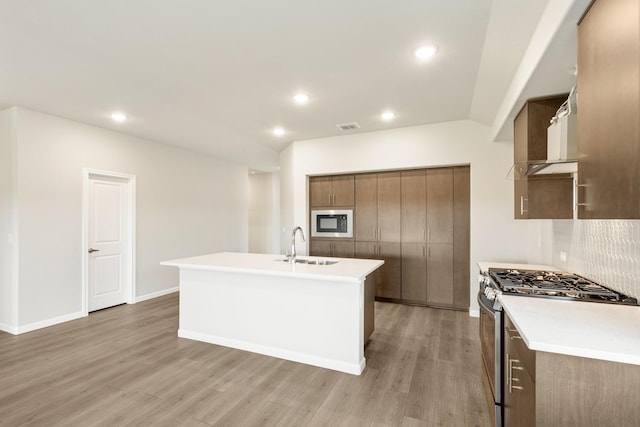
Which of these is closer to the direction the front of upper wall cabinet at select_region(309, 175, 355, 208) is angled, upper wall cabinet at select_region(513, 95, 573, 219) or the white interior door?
the upper wall cabinet

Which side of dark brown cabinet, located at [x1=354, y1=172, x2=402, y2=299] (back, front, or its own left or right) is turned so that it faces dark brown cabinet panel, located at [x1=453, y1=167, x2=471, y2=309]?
left

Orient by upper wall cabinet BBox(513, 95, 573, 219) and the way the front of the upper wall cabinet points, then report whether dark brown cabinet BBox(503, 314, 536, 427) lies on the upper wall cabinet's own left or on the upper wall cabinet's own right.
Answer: on the upper wall cabinet's own left

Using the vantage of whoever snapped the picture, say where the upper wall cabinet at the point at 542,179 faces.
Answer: facing to the left of the viewer

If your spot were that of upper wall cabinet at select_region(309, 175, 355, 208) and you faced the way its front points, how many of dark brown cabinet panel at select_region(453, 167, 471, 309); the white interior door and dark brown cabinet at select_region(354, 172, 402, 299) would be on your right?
1

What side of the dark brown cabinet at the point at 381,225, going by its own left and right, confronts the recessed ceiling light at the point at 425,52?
front

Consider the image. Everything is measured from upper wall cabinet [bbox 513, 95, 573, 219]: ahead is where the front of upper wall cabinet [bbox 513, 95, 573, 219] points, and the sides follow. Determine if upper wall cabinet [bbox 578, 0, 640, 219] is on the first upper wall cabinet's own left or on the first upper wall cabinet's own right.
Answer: on the first upper wall cabinet's own left

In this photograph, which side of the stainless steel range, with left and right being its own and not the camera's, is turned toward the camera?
left

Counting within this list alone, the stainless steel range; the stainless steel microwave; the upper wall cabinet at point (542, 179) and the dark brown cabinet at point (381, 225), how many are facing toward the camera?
2

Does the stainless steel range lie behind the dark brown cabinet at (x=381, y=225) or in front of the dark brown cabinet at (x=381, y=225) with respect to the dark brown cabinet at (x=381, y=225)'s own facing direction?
in front

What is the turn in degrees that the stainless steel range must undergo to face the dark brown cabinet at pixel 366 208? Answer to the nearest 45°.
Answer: approximately 45° to its right
